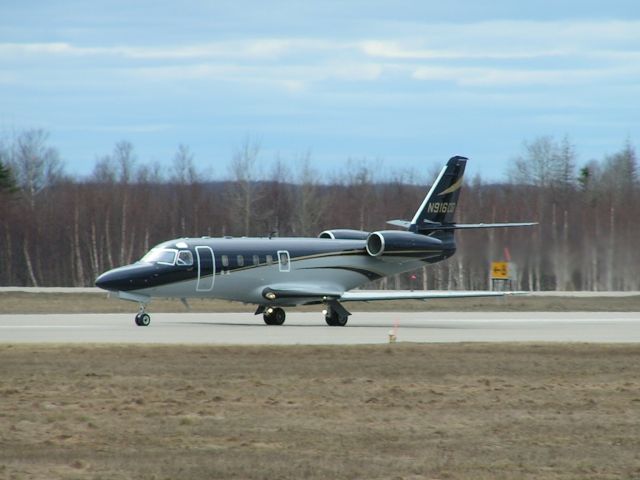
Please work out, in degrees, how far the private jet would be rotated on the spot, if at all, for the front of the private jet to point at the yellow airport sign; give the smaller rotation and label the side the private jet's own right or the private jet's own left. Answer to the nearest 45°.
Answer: approximately 180°

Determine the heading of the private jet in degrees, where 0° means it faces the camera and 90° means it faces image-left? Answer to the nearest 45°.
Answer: approximately 45°
